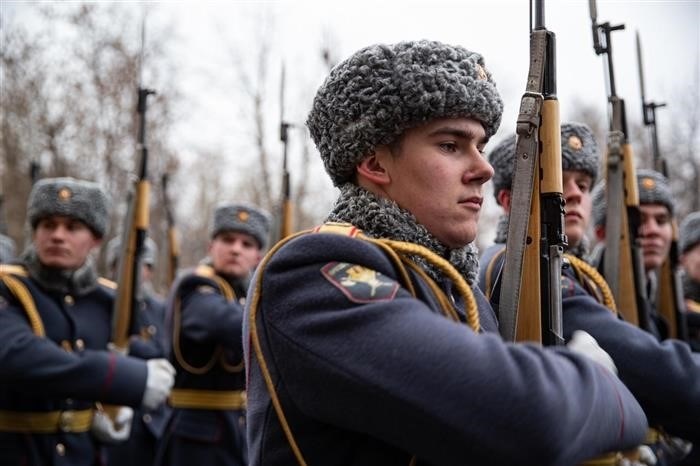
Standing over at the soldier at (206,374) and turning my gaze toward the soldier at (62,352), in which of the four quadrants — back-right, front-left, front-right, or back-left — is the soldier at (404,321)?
front-left

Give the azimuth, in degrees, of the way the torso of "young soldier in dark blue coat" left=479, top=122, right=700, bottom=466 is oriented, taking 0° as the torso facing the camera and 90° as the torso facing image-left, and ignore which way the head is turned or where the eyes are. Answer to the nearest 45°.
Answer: approximately 315°

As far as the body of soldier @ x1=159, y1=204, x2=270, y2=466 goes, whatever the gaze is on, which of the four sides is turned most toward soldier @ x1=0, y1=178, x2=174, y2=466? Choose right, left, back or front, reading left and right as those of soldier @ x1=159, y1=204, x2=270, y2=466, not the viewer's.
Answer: right

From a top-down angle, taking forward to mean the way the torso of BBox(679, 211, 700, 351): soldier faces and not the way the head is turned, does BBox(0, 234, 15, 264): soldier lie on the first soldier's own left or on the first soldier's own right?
on the first soldier's own right

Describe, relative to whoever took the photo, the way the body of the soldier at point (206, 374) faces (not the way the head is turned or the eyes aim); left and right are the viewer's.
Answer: facing the viewer and to the right of the viewer

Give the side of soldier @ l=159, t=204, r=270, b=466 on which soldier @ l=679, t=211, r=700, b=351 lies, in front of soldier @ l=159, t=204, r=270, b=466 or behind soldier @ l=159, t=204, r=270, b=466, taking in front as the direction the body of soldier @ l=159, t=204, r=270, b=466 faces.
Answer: in front

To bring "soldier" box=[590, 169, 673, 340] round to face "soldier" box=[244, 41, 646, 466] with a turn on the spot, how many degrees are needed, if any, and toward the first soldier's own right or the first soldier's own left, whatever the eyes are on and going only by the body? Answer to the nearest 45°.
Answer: approximately 45° to the first soldier's own right

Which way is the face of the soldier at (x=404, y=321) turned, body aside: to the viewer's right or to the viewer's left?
to the viewer's right

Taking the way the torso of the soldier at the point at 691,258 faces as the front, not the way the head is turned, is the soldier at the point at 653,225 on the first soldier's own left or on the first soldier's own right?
on the first soldier's own right
